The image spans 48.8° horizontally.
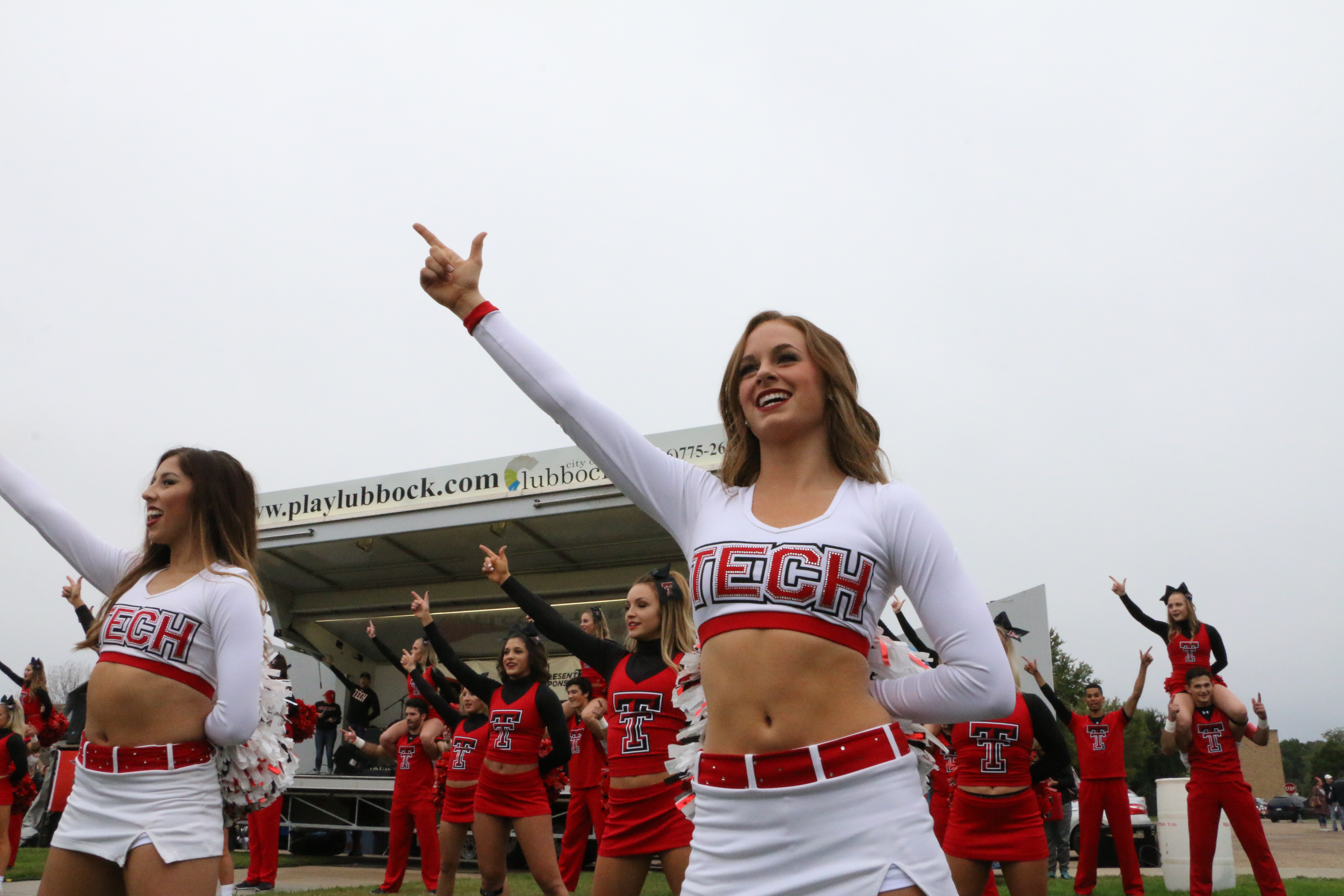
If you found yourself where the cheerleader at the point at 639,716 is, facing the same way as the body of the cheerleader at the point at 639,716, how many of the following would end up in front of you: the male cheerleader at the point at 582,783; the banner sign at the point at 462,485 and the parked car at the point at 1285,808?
0

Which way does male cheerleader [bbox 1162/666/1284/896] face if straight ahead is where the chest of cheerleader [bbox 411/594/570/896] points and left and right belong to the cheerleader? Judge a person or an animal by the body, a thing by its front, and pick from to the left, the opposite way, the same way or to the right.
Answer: the same way

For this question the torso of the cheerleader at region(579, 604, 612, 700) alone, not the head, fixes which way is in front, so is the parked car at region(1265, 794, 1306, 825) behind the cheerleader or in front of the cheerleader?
behind

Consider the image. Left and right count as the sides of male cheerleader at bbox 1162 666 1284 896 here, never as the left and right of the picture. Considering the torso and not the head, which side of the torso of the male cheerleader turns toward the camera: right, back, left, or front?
front

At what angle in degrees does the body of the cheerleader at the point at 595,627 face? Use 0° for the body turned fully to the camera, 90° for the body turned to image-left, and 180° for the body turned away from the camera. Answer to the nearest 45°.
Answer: approximately 45°

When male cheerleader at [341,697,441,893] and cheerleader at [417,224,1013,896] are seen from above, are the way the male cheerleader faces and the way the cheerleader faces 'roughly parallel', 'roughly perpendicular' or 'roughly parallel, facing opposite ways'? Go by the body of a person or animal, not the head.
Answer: roughly parallel

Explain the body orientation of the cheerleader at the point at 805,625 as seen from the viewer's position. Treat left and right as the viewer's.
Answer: facing the viewer and to the left of the viewer

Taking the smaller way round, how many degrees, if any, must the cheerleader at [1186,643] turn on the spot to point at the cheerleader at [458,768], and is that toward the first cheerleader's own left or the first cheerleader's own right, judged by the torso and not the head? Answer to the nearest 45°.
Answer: approximately 45° to the first cheerleader's own right

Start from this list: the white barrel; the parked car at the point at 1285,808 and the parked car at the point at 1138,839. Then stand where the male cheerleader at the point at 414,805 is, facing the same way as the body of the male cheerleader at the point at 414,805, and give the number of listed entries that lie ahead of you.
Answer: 0

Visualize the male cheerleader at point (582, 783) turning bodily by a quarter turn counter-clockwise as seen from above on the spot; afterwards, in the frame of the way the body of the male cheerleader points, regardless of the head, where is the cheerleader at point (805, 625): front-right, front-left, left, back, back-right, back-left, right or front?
front-right

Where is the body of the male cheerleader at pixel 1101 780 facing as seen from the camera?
toward the camera

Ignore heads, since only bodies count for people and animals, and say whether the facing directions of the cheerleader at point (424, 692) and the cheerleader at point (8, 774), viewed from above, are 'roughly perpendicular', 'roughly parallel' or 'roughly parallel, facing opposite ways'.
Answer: roughly parallel

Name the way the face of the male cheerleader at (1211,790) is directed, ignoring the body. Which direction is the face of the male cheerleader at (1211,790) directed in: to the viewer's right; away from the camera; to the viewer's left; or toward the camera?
toward the camera

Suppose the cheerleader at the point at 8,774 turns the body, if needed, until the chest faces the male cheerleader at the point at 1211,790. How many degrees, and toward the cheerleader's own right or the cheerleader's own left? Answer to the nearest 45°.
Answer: approximately 90° to the cheerleader's own left
